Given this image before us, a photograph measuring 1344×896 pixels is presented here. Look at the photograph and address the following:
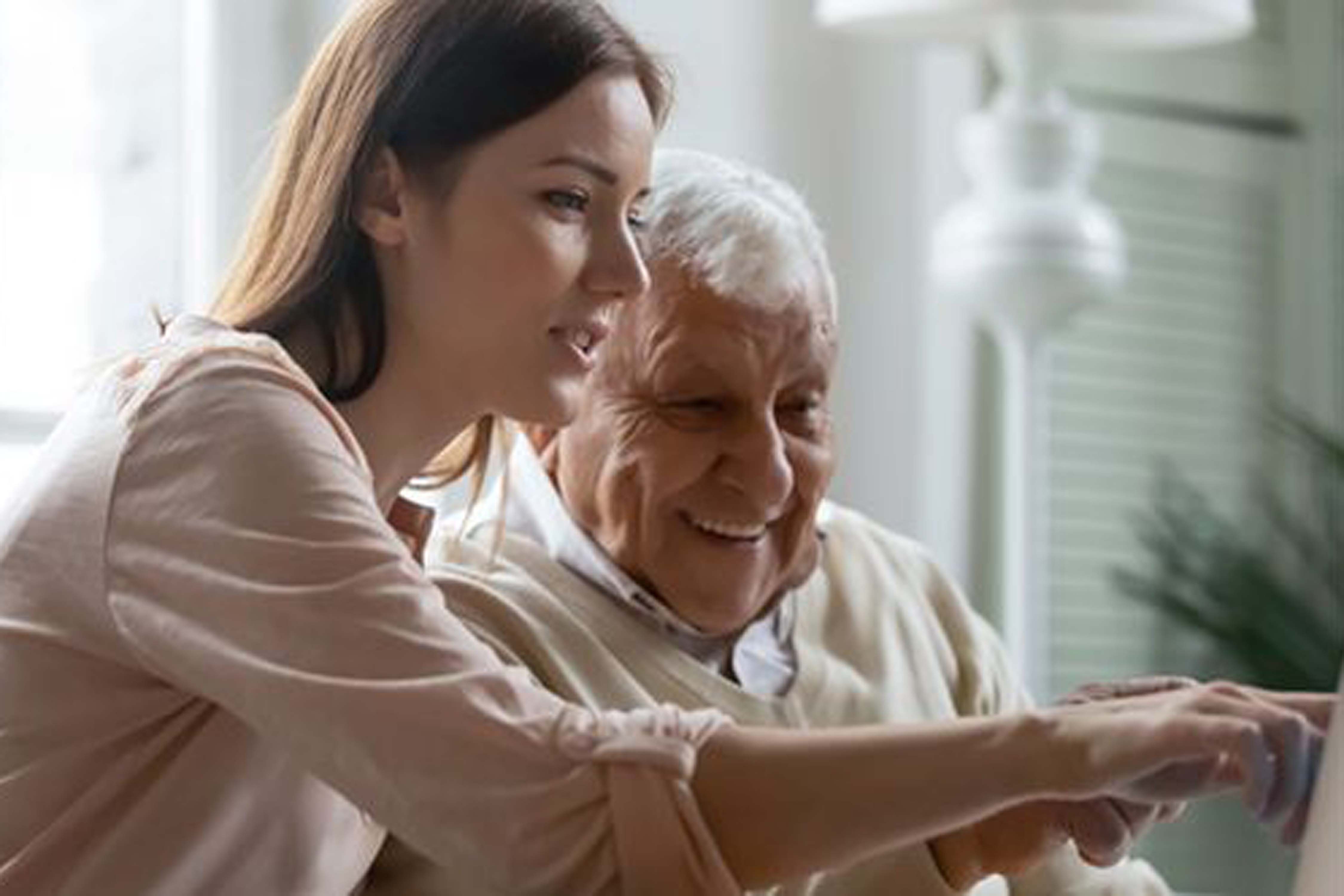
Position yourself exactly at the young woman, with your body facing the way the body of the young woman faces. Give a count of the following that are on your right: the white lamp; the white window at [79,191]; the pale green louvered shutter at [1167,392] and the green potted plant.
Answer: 0

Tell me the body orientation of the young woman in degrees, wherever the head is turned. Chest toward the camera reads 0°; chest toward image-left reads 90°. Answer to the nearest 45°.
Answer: approximately 270°

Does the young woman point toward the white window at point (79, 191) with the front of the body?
no

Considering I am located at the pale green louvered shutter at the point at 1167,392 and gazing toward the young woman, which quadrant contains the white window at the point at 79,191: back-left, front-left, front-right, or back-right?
front-right

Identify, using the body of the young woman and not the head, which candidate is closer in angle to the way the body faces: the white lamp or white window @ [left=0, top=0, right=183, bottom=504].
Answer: the white lamp

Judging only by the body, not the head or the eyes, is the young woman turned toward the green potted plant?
no

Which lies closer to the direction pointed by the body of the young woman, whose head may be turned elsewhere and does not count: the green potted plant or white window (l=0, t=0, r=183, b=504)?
the green potted plant

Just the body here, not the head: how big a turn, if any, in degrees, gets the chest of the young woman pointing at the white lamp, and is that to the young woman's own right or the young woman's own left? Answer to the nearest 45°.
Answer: approximately 90° to the young woman's own left

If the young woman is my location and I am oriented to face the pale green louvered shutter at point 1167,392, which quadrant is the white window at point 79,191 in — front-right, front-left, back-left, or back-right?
front-left
